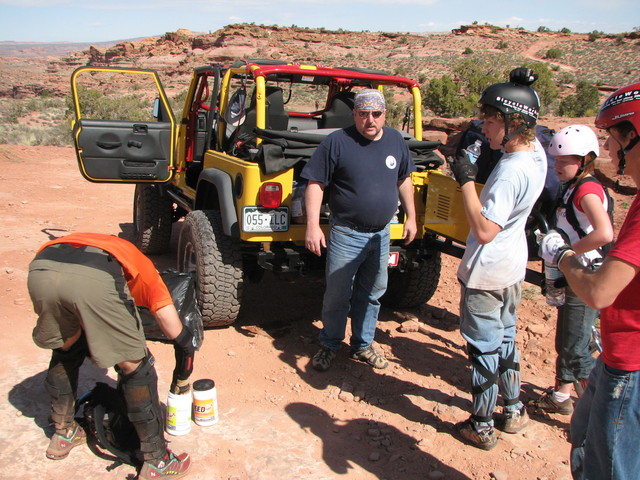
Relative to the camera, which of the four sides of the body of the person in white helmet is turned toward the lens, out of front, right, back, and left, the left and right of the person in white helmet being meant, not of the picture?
left

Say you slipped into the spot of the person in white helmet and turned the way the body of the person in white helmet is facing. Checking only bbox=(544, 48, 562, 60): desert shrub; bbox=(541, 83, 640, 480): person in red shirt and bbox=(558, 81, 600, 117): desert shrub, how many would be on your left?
1

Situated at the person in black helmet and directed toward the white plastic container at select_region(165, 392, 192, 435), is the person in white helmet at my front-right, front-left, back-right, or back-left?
back-right

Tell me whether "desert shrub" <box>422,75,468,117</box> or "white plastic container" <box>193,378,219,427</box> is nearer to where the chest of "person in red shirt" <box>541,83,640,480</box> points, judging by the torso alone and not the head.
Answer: the white plastic container

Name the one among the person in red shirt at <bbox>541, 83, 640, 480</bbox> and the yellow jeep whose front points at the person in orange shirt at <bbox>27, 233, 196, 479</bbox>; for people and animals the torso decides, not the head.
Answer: the person in red shirt at <bbox>541, 83, 640, 480</bbox>

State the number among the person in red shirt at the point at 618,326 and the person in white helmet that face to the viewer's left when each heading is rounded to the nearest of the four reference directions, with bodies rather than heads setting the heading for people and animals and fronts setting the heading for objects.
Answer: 2

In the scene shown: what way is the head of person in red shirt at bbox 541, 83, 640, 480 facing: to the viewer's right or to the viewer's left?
to the viewer's left

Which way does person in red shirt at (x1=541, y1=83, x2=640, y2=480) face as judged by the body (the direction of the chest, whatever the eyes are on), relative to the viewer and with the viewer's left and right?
facing to the left of the viewer

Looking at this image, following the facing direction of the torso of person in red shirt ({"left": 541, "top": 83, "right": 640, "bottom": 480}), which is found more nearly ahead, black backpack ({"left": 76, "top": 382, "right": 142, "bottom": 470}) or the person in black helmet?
the black backpack

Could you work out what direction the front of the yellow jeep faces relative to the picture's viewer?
facing away from the viewer and to the left of the viewer

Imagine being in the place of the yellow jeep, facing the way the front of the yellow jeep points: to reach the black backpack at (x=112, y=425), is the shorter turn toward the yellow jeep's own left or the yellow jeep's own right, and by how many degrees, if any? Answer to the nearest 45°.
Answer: approximately 135° to the yellow jeep's own left
